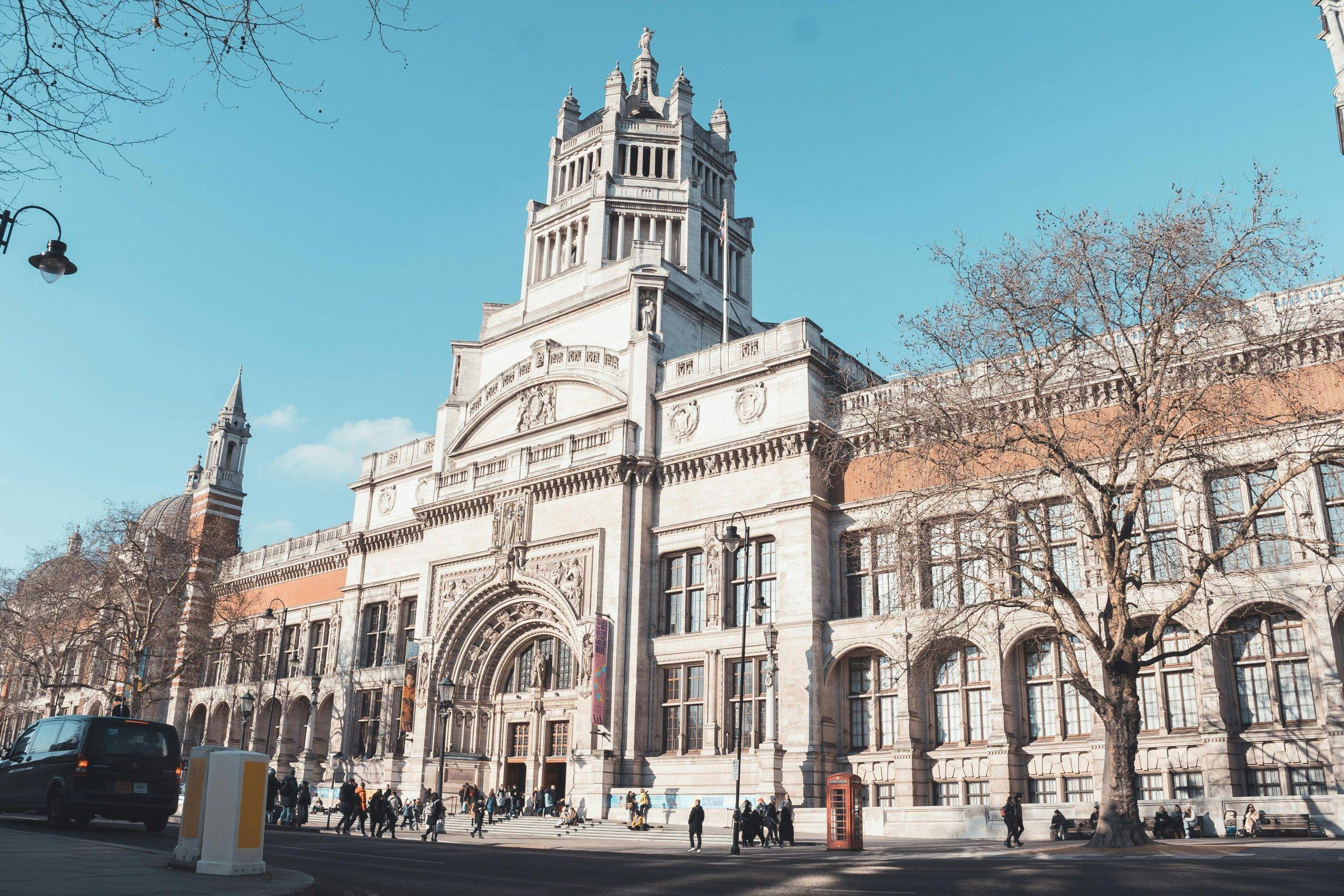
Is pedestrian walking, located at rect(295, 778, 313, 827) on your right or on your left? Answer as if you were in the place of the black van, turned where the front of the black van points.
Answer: on your right

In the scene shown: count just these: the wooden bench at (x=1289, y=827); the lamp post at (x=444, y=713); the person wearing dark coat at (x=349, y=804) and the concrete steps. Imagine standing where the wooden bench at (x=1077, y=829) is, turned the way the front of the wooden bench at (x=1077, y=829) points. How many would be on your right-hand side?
3

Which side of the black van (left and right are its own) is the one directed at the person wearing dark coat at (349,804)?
right

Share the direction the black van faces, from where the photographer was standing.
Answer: facing away from the viewer and to the left of the viewer
